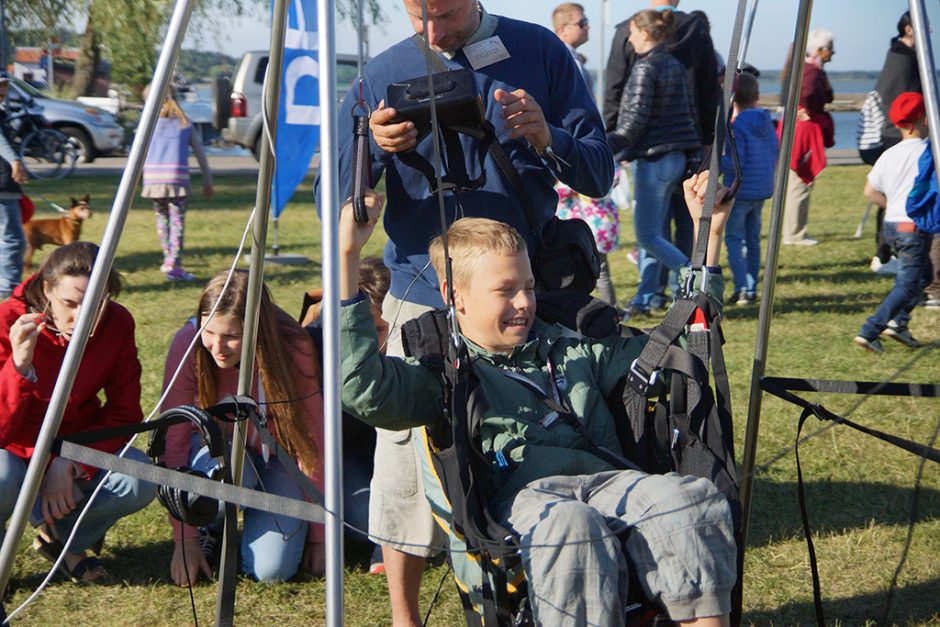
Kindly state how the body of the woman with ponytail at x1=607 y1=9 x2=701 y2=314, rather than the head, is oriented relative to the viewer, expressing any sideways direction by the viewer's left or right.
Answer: facing away from the viewer and to the left of the viewer

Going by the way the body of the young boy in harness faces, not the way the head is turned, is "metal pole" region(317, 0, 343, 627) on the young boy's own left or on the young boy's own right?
on the young boy's own right

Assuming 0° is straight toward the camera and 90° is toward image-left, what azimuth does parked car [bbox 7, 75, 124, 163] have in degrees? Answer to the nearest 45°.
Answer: approximately 315°

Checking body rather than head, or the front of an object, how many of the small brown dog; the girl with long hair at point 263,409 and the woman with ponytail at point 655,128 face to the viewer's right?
1

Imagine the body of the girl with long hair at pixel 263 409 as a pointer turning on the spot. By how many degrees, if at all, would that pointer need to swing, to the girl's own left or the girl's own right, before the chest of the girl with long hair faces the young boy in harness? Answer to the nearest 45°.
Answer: approximately 45° to the girl's own left

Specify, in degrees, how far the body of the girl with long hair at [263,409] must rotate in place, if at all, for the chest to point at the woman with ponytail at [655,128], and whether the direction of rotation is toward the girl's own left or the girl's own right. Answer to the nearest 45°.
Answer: approximately 135° to the girl's own left

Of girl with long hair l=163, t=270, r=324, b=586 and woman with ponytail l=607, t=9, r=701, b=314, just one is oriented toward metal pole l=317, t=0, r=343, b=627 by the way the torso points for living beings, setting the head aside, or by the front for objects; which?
the girl with long hair

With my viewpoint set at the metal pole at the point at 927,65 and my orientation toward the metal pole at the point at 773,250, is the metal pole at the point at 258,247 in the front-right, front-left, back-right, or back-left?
front-left

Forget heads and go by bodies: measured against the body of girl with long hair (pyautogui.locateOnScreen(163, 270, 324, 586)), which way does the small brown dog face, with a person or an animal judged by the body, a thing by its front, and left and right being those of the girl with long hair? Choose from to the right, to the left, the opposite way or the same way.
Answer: to the left

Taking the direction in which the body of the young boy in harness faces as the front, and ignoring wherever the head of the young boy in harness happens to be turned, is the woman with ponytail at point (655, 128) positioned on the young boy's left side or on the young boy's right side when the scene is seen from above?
on the young boy's left side

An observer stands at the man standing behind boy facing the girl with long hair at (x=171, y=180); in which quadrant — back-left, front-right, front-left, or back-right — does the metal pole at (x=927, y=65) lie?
back-right

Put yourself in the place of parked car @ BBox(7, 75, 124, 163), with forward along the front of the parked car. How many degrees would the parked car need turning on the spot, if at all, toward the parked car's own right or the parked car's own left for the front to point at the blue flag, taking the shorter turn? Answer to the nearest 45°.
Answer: approximately 45° to the parked car's own right

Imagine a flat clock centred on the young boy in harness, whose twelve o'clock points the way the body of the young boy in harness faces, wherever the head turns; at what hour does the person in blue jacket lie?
The person in blue jacket is roughly at 8 o'clock from the young boy in harness.

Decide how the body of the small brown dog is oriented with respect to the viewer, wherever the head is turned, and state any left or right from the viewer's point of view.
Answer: facing to the right of the viewer

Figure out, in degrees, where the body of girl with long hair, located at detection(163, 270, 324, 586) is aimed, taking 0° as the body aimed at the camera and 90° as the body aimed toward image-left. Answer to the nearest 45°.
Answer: approximately 0°

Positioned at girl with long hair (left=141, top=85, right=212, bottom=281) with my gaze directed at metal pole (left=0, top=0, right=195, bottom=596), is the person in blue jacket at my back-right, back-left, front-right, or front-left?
front-left

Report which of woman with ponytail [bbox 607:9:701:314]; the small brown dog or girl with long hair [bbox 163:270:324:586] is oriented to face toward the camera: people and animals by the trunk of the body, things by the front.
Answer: the girl with long hair

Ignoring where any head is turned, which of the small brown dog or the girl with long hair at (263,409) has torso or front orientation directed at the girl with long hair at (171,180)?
the small brown dog

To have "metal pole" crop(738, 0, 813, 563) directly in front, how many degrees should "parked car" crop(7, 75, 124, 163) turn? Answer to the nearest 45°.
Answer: approximately 45° to its right

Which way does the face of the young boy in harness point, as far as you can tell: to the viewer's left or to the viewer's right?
to the viewer's right

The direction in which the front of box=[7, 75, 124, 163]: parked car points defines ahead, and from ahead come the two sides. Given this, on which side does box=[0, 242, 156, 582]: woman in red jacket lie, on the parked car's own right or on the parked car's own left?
on the parked car's own right

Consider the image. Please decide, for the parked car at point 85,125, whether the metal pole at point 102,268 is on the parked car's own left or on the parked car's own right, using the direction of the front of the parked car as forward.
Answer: on the parked car's own right
